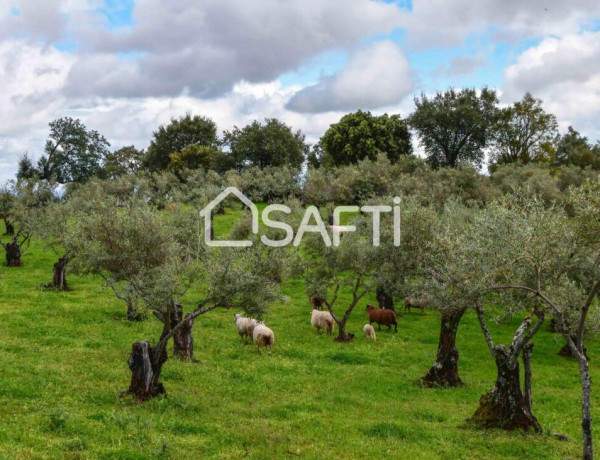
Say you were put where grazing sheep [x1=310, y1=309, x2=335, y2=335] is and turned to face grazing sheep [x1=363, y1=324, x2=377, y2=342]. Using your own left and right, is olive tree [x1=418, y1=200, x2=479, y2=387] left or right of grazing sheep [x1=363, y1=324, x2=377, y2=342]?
right

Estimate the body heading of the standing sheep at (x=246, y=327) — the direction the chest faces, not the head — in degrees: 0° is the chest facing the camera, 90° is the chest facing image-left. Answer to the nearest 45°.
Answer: approximately 90°

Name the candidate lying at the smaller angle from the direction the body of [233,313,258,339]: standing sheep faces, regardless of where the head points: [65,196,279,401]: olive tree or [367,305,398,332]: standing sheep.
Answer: the olive tree

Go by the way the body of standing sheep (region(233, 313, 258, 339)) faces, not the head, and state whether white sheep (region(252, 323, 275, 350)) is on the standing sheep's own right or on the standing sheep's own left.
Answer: on the standing sheep's own left

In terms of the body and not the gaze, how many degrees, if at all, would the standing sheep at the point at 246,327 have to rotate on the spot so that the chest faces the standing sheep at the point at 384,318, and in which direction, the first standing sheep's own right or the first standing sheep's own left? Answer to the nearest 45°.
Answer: approximately 135° to the first standing sheep's own right
